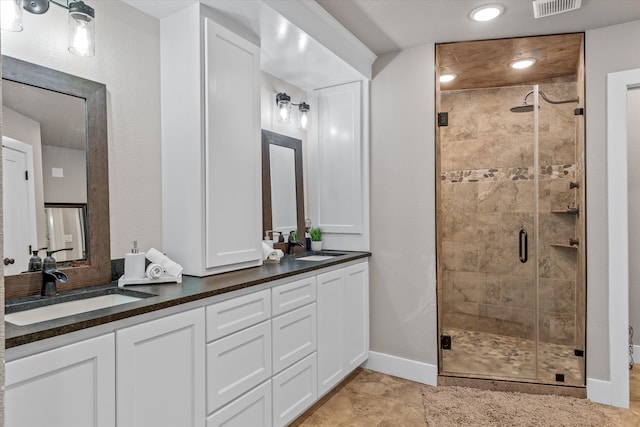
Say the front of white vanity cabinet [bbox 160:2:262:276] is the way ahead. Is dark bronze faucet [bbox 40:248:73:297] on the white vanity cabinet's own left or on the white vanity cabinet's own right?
on the white vanity cabinet's own right

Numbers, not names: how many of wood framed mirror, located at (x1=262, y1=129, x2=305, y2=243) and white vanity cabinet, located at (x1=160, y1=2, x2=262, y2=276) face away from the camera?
0

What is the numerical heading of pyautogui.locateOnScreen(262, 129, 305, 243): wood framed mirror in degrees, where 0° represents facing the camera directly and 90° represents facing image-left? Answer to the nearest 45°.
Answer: approximately 315°

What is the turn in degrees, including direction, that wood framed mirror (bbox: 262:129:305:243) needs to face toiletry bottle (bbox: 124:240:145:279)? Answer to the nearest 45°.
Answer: approximately 90° to its right

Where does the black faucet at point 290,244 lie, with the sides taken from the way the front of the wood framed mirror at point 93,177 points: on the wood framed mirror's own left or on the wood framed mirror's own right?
on the wood framed mirror's own left

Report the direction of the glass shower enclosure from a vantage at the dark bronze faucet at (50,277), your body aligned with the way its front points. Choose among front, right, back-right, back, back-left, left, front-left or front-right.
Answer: front-left

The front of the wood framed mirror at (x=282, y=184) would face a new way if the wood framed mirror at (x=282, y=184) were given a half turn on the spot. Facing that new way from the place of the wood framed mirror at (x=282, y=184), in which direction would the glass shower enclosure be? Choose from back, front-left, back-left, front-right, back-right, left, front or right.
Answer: back-right

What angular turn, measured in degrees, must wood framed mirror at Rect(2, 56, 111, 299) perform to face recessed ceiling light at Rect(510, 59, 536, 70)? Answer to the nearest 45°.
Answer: approximately 45° to its left

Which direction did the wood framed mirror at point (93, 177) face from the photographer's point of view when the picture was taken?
facing the viewer and to the right of the viewer

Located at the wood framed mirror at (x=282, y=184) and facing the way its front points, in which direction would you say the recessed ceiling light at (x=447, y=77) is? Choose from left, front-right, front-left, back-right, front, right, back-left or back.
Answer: front-left
